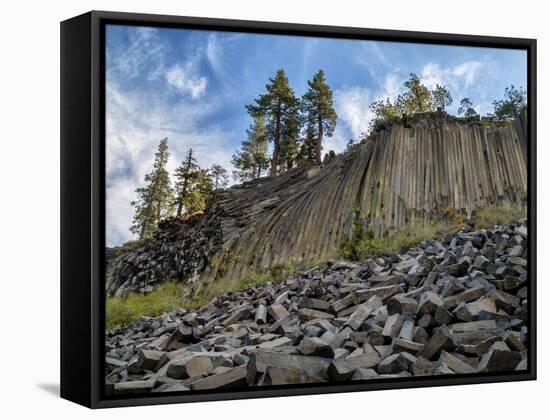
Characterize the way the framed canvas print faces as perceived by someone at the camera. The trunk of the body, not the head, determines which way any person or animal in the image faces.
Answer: facing the viewer and to the right of the viewer
